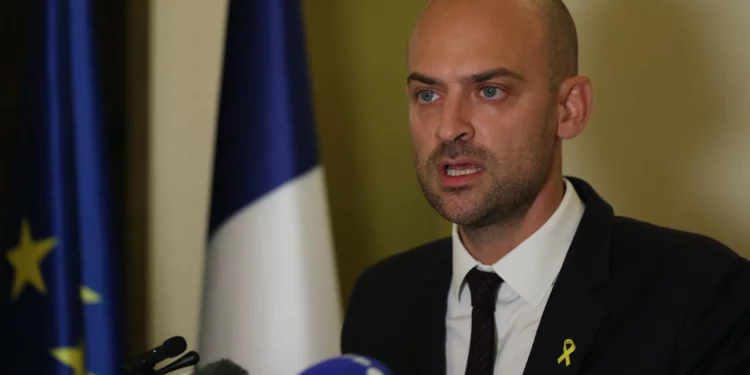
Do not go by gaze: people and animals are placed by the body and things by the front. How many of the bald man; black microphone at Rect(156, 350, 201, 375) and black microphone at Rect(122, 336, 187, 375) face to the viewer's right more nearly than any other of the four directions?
2

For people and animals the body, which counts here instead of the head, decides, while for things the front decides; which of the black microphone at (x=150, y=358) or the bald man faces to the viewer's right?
the black microphone

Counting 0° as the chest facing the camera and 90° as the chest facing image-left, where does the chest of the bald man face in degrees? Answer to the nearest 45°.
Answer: approximately 45°

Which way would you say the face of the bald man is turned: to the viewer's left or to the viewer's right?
to the viewer's left

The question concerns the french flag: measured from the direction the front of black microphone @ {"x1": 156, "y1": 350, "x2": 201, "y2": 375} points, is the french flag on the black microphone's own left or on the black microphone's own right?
on the black microphone's own left

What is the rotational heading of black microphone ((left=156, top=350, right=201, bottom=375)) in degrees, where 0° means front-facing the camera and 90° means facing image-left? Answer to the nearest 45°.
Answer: approximately 270°

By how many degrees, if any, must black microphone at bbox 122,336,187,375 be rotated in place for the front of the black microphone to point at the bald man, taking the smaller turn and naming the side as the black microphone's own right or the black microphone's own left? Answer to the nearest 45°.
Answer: approximately 45° to the black microphone's own left

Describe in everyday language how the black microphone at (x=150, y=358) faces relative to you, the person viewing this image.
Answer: facing to the right of the viewer
